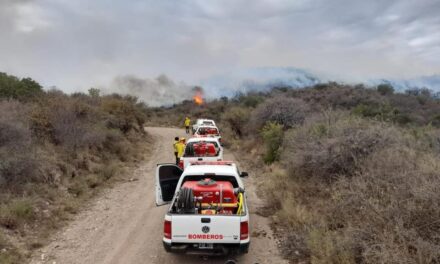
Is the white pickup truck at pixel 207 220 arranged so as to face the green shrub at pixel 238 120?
yes

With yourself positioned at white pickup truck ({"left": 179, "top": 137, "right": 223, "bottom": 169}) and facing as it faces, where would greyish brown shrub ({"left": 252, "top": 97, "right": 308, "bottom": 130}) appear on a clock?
The greyish brown shrub is roughly at 1 o'clock from the white pickup truck.

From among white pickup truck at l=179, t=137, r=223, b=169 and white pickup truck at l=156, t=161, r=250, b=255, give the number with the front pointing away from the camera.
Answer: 2

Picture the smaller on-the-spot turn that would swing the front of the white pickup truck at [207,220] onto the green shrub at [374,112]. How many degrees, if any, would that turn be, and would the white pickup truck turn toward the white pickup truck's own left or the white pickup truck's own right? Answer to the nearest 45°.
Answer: approximately 45° to the white pickup truck's own right

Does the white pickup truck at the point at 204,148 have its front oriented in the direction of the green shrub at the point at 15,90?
no

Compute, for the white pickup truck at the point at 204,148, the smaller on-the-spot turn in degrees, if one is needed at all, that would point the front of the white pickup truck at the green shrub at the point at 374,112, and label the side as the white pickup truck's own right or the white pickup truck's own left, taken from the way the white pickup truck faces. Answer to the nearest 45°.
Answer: approximately 45° to the white pickup truck's own right

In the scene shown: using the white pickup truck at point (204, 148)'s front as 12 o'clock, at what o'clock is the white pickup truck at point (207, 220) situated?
the white pickup truck at point (207, 220) is roughly at 6 o'clock from the white pickup truck at point (204, 148).

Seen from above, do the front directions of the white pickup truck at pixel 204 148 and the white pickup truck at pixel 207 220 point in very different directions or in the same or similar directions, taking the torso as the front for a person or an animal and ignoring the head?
same or similar directions

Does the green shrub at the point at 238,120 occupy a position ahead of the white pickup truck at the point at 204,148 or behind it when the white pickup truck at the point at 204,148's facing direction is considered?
ahead

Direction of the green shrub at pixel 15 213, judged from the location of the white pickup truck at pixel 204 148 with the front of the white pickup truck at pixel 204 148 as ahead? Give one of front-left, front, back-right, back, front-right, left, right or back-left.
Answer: back-left

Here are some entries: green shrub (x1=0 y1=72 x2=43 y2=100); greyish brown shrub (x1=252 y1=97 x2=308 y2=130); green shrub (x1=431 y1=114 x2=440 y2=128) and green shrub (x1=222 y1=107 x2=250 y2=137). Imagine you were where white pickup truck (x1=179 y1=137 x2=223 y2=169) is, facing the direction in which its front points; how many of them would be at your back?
0

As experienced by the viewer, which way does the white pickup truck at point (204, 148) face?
facing away from the viewer

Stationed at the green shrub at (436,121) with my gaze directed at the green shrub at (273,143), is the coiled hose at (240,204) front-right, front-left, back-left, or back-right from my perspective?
front-left

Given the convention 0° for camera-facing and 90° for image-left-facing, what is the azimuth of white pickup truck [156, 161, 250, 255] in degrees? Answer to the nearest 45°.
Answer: approximately 180°

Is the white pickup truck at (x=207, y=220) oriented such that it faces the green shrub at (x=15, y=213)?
no

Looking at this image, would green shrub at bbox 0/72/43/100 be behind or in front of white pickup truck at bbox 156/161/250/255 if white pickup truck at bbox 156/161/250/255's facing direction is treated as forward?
in front
